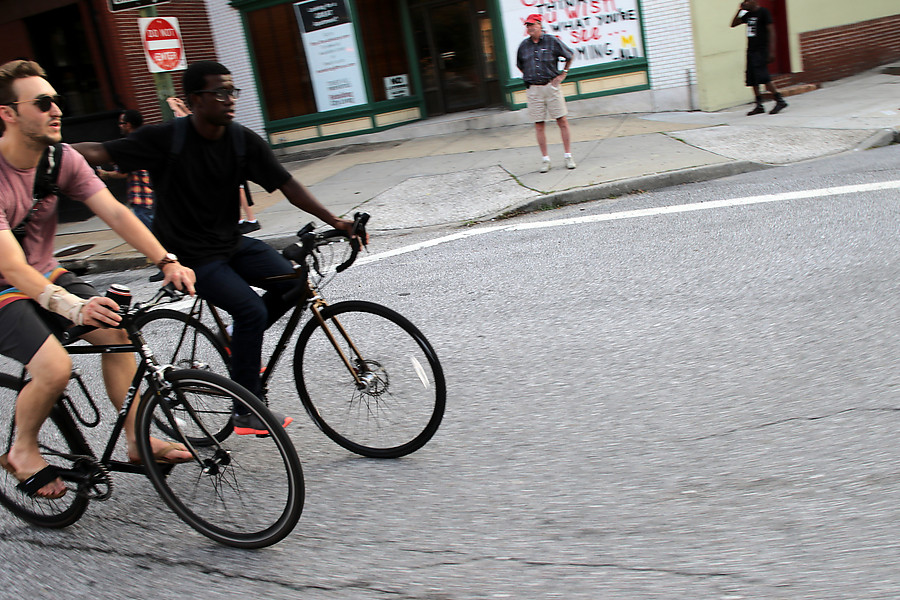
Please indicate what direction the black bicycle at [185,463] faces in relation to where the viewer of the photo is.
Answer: facing the viewer and to the right of the viewer

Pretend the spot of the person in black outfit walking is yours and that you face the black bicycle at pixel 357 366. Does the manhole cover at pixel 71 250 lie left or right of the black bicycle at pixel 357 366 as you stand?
right

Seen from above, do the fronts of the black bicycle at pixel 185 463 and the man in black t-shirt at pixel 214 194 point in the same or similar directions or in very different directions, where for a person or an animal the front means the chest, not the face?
same or similar directions

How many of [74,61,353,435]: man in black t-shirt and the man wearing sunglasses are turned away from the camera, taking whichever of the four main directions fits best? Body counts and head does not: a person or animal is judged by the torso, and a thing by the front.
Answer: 0

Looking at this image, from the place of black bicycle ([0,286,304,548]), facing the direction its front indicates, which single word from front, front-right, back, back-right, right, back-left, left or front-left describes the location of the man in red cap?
left

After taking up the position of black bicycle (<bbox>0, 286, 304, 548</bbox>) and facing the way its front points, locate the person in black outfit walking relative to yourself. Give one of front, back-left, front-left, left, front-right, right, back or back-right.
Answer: left

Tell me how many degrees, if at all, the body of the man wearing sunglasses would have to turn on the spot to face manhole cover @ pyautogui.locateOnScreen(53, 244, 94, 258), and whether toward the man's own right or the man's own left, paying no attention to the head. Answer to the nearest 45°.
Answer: approximately 135° to the man's own left

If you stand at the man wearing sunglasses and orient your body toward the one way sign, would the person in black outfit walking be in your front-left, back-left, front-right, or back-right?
front-right

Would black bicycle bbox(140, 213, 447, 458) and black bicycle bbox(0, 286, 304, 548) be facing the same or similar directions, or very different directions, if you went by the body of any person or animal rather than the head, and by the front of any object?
same or similar directions

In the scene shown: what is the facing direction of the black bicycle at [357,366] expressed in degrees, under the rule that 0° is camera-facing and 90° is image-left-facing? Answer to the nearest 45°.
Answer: approximately 315°

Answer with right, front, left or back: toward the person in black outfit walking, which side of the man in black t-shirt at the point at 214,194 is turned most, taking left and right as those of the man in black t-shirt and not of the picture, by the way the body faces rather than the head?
left

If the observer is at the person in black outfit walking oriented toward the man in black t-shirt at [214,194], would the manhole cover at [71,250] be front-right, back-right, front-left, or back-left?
front-right

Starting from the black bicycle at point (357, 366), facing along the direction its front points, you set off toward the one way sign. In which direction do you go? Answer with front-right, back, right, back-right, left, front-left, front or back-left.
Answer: back-left

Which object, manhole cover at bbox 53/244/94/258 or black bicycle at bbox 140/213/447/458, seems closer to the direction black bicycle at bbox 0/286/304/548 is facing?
the black bicycle

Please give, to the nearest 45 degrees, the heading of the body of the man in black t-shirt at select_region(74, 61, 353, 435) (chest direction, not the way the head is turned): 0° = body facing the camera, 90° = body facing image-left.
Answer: approximately 315°

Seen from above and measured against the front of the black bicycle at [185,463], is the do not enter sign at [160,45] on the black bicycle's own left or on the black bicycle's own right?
on the black bicycle's own left

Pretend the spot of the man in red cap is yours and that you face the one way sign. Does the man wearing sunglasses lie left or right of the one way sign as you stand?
left
